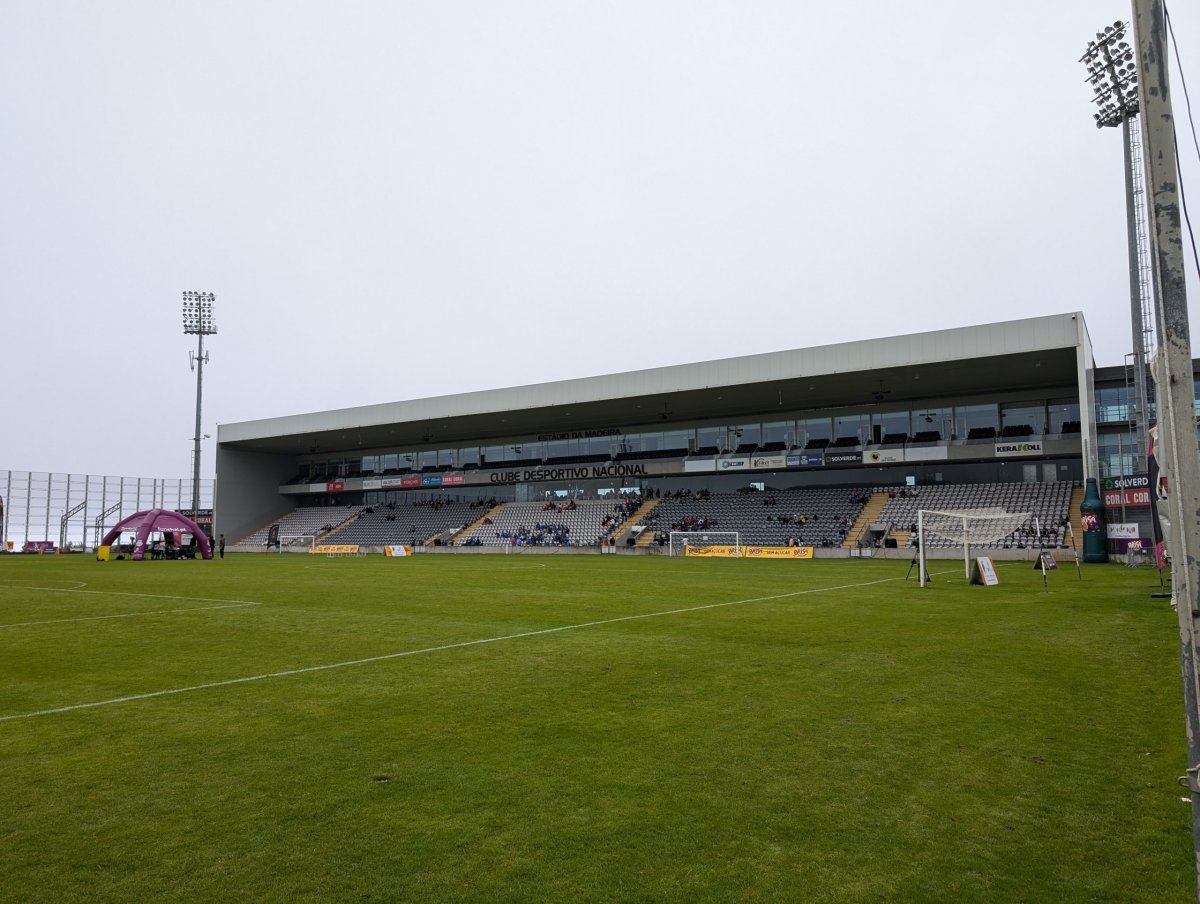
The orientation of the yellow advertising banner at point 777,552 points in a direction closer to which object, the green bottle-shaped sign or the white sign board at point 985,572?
the white sign board

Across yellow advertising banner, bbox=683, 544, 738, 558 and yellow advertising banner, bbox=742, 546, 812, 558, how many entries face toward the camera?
2

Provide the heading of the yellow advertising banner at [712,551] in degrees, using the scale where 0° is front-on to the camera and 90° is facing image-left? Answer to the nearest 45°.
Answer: approximately 0°

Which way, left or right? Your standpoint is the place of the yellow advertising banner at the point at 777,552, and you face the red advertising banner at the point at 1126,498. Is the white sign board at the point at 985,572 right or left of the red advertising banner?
right

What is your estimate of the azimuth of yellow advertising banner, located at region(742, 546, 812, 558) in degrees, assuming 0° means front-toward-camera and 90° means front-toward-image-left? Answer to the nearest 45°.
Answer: approximately 0°

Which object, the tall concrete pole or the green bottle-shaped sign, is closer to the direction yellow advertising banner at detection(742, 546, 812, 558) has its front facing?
the tall concrete pole

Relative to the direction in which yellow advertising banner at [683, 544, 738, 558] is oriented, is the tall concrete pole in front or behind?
in front

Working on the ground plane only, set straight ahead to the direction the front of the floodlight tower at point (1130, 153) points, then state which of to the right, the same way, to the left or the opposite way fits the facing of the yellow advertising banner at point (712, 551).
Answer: to the left

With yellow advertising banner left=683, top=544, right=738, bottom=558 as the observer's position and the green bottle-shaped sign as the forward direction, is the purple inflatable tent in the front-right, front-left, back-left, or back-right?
back-right

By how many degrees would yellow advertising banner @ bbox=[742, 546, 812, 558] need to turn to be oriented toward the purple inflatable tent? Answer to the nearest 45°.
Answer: approximately 90° to its right

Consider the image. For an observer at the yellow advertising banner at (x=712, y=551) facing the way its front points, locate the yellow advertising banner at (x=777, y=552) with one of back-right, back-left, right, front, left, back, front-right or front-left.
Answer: front-left

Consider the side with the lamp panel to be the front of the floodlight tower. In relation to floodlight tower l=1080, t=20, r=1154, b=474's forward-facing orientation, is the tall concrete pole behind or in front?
in front
